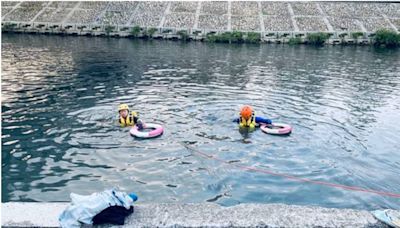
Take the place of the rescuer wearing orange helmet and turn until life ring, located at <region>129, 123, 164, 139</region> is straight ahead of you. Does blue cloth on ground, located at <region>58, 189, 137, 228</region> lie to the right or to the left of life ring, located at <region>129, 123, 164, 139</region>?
left

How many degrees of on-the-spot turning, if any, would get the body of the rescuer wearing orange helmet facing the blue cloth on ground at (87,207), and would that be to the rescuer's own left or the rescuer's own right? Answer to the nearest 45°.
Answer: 0° — they already face it

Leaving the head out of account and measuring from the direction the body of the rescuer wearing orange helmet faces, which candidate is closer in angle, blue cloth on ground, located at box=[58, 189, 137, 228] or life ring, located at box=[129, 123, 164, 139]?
the blue cloth on ground

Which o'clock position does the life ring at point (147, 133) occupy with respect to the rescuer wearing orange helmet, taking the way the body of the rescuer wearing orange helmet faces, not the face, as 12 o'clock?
The life ring is roughly at 2 o'clock from the rescuer wearing orange helmet.

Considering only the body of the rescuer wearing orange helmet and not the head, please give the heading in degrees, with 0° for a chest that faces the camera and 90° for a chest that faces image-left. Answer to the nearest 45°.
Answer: approximately 0°
